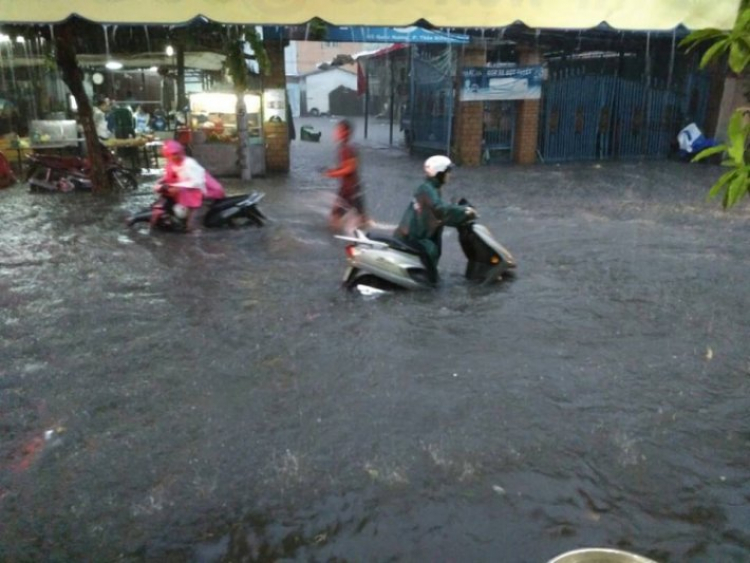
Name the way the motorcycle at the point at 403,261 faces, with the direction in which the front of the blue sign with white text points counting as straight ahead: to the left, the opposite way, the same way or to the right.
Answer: to the left

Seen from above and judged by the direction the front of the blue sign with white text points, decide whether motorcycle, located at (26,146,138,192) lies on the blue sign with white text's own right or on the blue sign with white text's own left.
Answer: on the blue sign with white text's own right

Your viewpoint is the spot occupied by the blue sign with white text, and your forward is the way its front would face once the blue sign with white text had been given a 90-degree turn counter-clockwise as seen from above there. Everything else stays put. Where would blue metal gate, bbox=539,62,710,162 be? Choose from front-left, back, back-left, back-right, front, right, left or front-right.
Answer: front-left

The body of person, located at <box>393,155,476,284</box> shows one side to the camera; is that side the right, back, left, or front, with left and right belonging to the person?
right

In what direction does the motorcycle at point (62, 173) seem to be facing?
to the viewer's right

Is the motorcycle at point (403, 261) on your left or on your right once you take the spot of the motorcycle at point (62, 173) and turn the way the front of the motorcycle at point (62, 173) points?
on your right

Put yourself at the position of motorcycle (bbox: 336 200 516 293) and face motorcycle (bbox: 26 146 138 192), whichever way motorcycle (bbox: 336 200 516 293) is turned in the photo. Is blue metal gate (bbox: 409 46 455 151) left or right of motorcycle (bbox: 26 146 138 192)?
right
